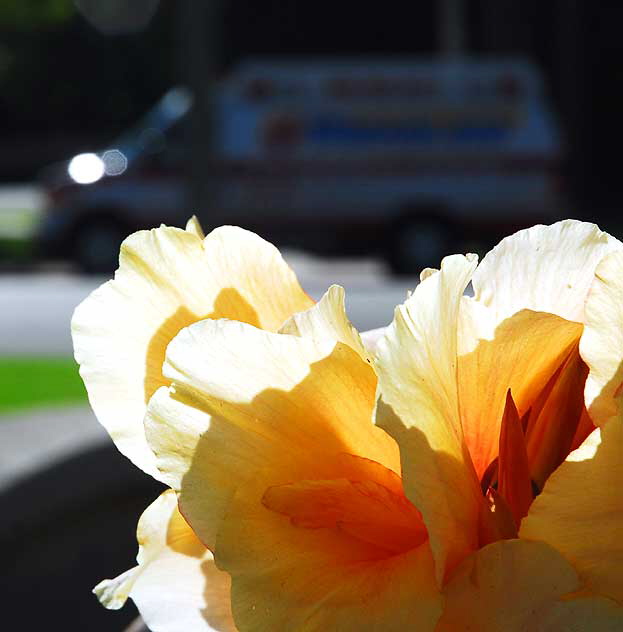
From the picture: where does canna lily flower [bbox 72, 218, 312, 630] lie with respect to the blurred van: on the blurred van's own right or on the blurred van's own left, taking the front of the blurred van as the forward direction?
on the blurred van's own left

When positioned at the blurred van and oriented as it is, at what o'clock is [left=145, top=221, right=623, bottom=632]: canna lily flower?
The canna lily flower is roughly at 9 o'clock from the blurred van.

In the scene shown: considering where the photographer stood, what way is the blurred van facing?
facing to the left of the viewer
